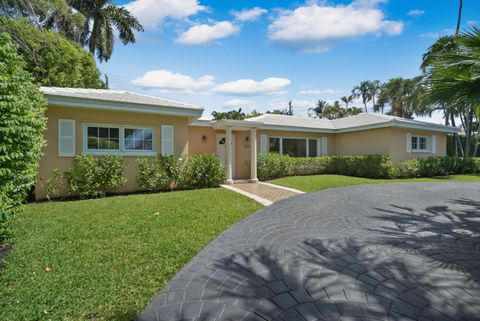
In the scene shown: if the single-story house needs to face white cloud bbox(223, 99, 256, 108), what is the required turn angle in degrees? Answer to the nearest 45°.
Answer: approximately 135° to its left

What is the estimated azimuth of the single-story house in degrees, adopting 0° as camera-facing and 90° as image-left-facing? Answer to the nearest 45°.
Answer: approximately 315°

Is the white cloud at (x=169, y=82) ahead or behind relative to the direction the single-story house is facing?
behind
